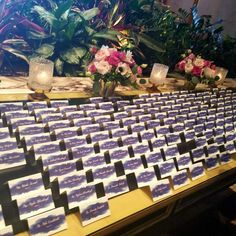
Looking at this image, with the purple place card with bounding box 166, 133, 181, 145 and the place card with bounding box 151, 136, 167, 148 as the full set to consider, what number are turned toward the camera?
2

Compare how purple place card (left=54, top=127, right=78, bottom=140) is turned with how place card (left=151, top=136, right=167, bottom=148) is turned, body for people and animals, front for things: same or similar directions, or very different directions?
same or similar directions

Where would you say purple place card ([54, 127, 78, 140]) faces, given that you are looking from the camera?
facing the viewer

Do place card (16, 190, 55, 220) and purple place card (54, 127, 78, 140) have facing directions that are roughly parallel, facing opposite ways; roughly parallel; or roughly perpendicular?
roughly parallel

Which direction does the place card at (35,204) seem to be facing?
toward the camera

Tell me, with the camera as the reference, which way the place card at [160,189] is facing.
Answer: facing the viewer and to the right of the viewer

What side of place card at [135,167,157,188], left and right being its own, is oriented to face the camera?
front

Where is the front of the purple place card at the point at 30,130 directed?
toward the camera
